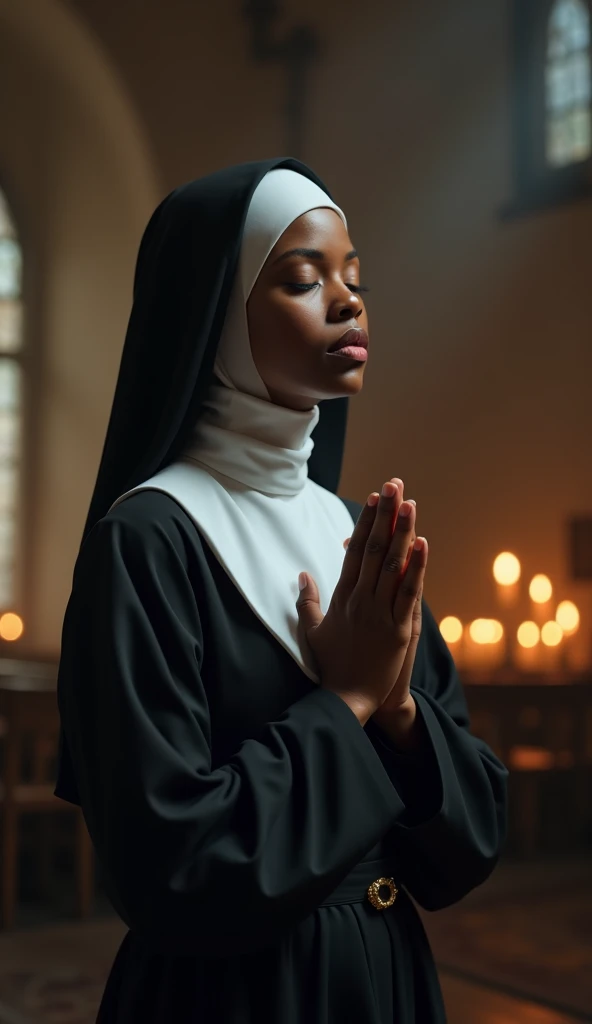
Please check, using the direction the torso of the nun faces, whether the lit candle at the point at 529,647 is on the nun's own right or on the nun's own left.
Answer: on the nun's own left

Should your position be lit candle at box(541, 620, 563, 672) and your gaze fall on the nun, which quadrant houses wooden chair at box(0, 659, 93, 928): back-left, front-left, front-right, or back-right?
front-right

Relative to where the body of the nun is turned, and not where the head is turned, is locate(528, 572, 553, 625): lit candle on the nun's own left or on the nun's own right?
on the nun's own left

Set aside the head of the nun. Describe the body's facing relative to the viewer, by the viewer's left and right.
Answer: facing the viewer and to the right of the viewer

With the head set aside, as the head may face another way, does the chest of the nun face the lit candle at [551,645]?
no

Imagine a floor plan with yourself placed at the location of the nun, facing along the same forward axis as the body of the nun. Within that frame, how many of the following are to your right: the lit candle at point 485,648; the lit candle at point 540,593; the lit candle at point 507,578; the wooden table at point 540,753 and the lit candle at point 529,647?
0

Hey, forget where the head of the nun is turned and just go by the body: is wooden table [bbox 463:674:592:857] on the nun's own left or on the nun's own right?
on the nun's own left

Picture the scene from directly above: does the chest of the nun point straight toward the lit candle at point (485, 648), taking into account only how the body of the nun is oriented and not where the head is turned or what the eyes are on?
no

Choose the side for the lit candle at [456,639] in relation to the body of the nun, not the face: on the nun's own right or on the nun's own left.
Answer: on the nun's own left

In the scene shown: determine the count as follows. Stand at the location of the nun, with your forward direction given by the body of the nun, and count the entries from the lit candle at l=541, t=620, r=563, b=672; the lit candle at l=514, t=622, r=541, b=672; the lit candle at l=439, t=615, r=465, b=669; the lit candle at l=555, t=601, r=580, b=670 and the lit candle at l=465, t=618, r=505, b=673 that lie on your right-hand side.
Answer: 0
